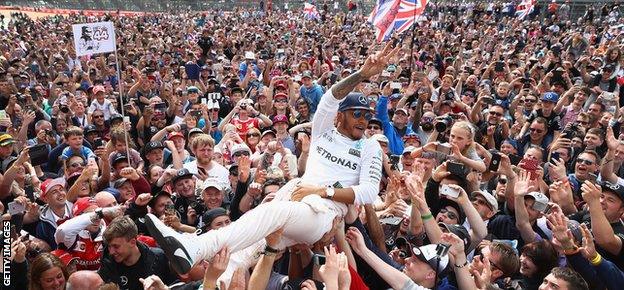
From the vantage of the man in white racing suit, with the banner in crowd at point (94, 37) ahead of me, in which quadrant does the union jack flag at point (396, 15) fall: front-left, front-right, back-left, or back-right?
front-right

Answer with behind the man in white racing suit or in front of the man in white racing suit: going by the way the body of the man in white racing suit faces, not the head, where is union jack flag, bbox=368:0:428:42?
behind

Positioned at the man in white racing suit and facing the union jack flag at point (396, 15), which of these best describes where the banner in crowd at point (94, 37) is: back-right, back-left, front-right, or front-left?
front-left

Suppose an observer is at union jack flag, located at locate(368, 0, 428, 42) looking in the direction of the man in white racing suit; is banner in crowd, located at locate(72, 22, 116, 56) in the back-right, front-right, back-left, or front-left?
front-right

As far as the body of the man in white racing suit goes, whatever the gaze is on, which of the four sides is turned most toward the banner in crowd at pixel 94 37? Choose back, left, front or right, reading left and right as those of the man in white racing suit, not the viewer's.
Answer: right

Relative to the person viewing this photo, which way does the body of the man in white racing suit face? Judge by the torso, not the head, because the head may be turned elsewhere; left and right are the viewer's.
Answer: facing the viewer and to the left of the viewer
